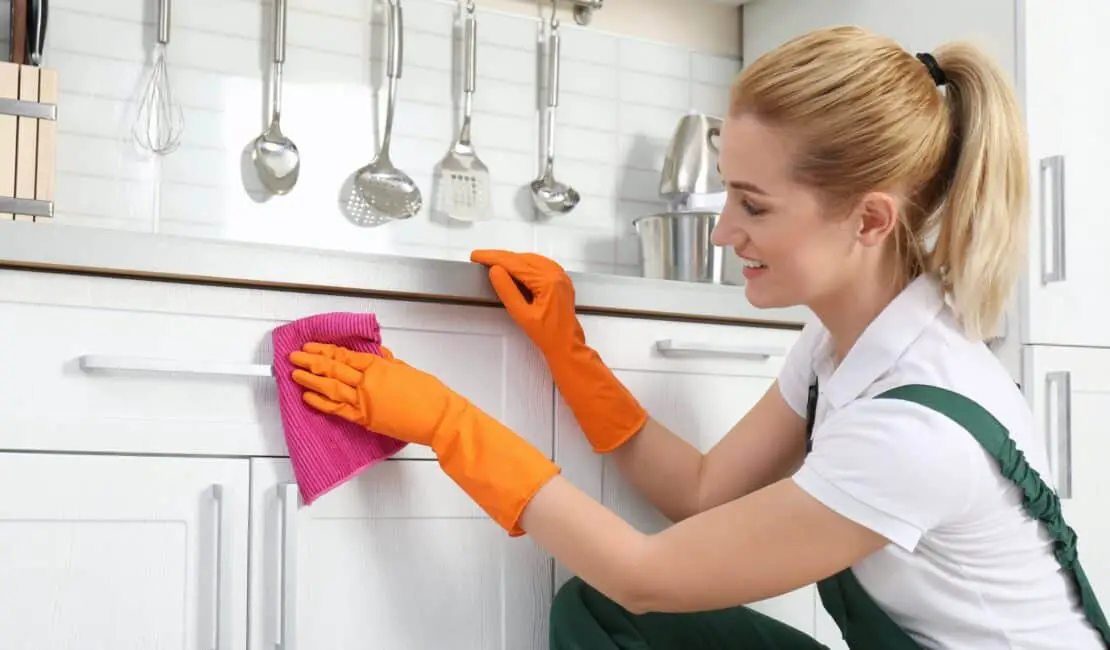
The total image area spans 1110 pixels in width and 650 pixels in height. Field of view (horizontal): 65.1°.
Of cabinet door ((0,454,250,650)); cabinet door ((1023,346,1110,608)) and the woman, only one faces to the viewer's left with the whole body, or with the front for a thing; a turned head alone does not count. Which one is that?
the woman

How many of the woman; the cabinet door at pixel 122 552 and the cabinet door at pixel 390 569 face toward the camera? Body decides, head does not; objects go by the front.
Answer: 2

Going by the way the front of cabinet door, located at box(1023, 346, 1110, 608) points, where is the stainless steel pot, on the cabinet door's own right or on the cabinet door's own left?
on the cabinet door's own right

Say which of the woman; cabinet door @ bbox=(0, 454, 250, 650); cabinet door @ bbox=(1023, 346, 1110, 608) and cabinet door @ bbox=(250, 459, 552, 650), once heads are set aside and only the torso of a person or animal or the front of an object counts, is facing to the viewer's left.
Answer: the woman

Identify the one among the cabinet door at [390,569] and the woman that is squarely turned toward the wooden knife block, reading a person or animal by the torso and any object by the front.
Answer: the woman

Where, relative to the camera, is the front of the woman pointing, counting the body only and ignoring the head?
to the viewer's left

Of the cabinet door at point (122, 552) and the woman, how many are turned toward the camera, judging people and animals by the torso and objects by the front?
1

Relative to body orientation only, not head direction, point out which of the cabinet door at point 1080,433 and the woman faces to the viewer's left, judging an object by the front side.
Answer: the woman

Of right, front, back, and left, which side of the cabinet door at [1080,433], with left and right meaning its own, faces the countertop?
right
